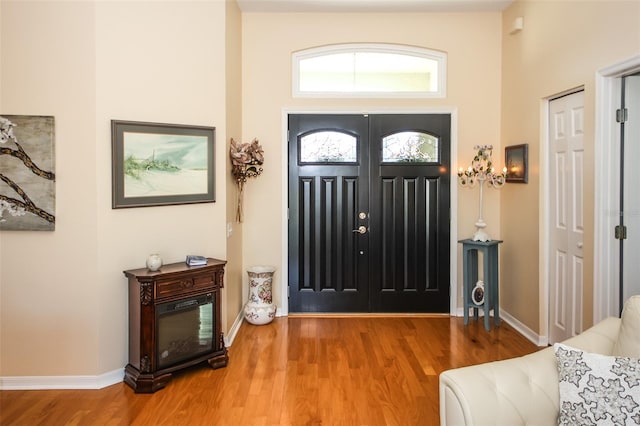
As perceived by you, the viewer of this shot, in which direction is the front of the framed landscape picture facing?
facing the viewer and to the right of the viewer

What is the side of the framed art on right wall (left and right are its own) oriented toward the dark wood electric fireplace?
front

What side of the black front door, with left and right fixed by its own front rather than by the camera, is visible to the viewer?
front

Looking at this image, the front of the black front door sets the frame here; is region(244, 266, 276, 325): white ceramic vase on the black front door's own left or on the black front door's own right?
on the black front door's own right

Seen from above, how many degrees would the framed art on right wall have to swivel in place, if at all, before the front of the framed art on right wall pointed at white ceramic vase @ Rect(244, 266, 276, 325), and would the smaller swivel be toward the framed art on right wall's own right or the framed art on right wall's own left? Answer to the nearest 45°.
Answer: approximately 45° to the framed art on right wall's own right

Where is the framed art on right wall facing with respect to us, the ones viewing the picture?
facing the viewer and to the left of the viewer

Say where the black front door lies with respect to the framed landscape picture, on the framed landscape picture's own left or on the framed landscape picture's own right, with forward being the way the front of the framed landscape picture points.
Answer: on the framed landscape picture's own left

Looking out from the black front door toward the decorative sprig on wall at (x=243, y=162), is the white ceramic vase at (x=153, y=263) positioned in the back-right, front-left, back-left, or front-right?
front-left

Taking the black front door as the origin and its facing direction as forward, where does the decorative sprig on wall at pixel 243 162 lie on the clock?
The decorative sprig on wall is roughly at 2 o'clock from the black front door.

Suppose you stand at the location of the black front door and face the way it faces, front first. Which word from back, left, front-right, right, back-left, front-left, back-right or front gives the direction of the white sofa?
front

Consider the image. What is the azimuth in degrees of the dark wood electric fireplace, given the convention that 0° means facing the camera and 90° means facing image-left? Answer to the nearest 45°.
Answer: approximately 315°

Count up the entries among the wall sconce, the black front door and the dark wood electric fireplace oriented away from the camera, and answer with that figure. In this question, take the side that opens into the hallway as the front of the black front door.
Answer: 0

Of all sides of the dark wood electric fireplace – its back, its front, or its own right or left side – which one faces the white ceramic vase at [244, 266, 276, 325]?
left

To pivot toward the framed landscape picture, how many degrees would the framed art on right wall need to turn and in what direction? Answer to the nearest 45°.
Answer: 0° — it already faces it
